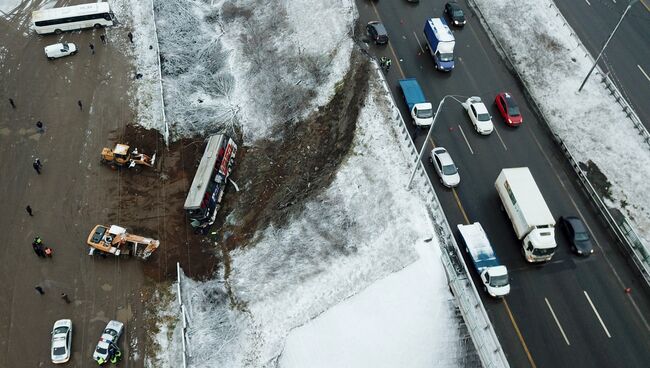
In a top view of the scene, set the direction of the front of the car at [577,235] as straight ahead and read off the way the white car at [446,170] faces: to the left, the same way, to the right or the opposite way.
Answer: the same way

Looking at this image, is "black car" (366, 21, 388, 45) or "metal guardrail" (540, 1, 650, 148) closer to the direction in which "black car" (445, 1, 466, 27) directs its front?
the metal guardrail

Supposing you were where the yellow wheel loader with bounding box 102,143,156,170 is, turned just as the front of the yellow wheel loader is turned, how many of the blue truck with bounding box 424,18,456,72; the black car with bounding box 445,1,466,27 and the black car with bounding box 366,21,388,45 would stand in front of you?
3

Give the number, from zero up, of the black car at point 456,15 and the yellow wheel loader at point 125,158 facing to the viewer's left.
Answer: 0

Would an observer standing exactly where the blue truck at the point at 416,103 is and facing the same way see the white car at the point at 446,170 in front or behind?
in front

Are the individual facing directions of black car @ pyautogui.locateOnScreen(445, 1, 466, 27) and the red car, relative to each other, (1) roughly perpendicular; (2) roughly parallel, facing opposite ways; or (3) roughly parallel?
roughly parallel

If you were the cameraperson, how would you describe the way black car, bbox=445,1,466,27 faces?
facing the viewer and to the right of the viewer

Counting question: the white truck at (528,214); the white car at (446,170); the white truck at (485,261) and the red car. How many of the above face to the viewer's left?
0

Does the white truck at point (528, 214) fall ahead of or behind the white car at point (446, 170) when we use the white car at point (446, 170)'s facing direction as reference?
ahead

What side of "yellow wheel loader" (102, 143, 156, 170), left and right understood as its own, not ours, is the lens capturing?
right

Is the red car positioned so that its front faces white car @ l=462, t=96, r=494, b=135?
no

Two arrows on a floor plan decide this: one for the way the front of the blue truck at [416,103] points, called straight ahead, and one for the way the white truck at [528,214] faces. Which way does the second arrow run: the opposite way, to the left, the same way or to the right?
the same way

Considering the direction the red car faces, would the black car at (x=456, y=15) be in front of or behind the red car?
behind

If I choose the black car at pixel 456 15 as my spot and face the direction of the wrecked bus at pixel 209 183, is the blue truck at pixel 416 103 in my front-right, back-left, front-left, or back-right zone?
front-left

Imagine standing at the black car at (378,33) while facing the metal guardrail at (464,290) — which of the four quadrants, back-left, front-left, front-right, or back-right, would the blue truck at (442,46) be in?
front-left

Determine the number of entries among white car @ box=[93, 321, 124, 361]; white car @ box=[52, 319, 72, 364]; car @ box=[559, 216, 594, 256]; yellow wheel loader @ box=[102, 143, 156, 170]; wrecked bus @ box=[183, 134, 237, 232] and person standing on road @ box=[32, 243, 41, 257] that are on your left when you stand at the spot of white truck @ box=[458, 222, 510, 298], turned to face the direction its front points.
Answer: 1

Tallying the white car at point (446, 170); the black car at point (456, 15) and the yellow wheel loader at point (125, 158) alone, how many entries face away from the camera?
0

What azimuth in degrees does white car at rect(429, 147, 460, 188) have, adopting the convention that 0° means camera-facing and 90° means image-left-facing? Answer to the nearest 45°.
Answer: approximately 315°

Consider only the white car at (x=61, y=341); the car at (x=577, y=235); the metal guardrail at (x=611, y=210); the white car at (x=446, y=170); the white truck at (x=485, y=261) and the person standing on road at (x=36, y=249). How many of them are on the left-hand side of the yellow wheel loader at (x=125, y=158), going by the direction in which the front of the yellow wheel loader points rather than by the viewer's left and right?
0

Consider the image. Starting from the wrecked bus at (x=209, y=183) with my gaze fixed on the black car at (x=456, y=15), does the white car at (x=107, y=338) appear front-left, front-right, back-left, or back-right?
back-right

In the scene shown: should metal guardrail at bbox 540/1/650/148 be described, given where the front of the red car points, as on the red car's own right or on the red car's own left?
on the red car's own left

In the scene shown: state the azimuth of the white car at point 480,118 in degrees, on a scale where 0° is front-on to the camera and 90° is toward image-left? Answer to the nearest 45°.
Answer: approximately 315°
